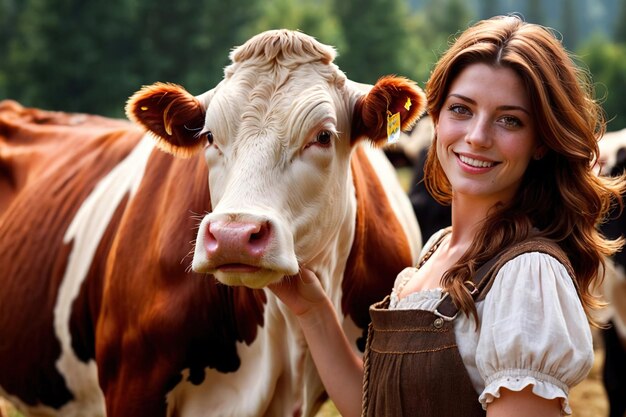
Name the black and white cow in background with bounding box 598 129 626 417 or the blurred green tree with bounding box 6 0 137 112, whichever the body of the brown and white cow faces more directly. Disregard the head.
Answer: the black and white cow in background

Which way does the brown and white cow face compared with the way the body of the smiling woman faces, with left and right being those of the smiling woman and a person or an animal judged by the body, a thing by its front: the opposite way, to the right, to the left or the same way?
to the left

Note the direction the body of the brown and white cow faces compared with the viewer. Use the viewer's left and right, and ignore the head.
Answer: facing the viewer and to the right of the viewer

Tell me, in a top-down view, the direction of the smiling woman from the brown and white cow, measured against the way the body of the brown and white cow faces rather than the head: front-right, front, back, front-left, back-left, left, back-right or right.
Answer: front

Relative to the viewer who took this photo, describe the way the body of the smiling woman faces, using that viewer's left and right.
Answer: facing the viewer and to the left of the viewer

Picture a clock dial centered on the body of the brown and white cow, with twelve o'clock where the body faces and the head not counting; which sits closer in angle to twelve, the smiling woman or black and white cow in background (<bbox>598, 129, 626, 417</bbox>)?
the smiling woman

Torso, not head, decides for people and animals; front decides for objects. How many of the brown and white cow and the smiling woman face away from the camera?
0

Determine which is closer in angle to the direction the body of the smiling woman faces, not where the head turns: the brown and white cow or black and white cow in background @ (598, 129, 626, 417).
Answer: the brown and white cow

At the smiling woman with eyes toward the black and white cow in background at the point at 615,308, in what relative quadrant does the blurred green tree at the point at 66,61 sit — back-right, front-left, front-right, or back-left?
front-left

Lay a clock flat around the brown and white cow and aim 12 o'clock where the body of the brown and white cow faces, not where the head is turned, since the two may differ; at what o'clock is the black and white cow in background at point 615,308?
The black and white cow in background is roughly at 9 o'clock from the brown and white cow.

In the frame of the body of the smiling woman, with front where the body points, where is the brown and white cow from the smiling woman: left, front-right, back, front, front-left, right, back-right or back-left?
right

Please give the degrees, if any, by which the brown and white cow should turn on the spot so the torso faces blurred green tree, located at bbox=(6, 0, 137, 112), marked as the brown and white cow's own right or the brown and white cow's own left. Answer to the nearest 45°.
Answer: approximately 135° to the brown and white cow's own left

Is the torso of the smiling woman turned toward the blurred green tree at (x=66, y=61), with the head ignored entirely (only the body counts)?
no

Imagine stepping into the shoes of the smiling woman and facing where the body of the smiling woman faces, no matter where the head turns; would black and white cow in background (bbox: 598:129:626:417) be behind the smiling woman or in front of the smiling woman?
behind
